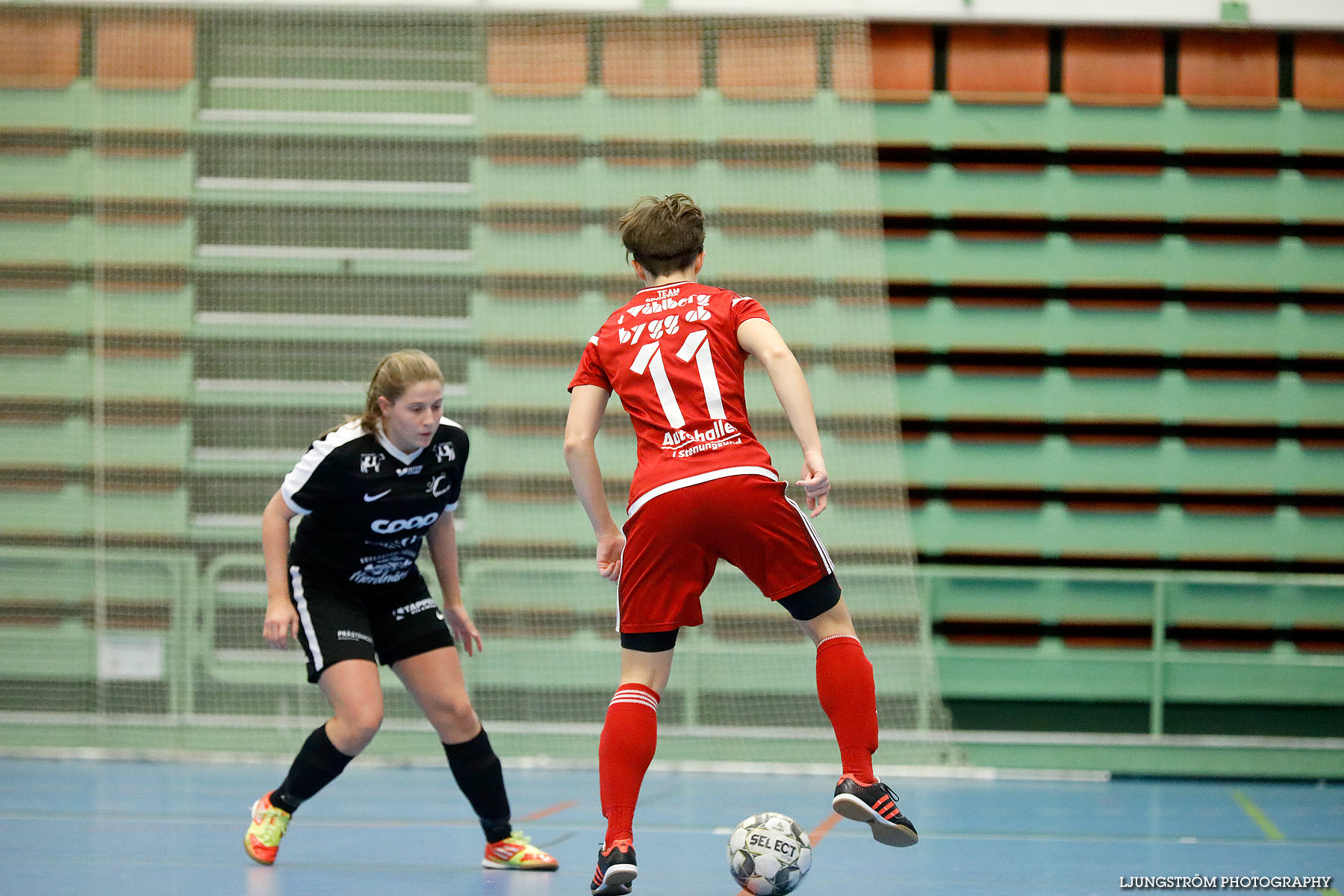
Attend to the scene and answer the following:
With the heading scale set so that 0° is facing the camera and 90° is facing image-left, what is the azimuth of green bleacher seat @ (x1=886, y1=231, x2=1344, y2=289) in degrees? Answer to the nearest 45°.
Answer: approximately 0°

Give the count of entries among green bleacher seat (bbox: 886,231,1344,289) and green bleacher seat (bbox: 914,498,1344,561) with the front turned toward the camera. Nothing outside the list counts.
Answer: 2

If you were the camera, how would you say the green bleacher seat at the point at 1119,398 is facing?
facing the viewer

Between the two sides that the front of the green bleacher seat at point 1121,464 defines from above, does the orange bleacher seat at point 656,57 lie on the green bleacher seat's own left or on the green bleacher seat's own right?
on the green bleacher seat's own right

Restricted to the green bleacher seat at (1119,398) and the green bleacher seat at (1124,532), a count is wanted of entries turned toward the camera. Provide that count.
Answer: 2

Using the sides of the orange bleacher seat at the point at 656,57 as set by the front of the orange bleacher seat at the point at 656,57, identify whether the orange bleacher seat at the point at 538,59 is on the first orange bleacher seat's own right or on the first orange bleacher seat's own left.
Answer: on the first orange bleacher seat's own right

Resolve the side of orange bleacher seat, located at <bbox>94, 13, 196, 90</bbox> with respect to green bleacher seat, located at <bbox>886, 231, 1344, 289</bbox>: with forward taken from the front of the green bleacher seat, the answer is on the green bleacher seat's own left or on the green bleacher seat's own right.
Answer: on the green bleacher seat's own right

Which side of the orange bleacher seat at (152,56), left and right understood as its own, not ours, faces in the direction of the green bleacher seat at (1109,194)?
left

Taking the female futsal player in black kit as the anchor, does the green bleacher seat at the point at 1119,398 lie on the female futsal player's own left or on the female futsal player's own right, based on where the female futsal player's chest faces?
on the female futsal player's own left
